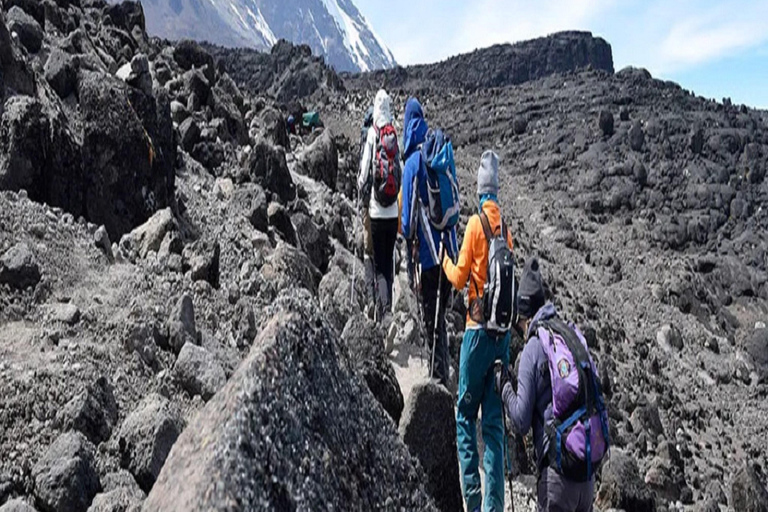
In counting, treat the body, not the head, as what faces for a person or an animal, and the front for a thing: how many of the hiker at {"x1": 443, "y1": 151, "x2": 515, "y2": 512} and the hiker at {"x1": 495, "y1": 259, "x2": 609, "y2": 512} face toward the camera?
0

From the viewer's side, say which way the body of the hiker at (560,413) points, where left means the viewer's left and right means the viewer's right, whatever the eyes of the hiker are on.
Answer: facing away from the viewer and to the left of the viewer

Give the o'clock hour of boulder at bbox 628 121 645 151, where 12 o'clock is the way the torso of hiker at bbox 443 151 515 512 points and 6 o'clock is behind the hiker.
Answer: The boulder is roughly at 2 o'clock from the hiker.

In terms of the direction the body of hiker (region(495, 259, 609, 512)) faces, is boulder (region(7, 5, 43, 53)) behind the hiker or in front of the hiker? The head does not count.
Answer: in front

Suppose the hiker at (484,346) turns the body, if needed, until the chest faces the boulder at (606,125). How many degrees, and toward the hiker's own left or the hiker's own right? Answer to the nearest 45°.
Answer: approximately 45° to the hiker's own right

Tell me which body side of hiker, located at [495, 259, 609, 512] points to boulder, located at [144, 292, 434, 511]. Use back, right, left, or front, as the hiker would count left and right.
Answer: left

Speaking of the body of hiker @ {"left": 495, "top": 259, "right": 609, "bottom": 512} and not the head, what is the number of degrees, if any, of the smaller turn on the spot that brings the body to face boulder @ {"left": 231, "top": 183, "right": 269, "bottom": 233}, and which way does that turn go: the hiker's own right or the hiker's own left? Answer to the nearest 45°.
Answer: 0° — they already face it

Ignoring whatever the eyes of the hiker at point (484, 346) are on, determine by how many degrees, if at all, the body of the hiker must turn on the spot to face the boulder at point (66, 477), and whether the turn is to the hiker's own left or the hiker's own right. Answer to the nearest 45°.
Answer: approximately 90° to the hiker's own left

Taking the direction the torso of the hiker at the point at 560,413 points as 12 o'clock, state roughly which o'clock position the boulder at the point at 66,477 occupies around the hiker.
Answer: The boulder is roughly at 10 o'clock from the hiker.

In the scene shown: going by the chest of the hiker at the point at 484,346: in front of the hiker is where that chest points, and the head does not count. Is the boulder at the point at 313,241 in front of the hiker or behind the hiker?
in front

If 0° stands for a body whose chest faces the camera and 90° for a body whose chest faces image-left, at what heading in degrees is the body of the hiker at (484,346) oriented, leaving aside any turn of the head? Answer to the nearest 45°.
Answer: approximately 135°

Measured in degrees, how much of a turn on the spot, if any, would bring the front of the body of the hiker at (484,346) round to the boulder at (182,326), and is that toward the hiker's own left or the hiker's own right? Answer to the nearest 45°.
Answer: approximately 45° to the hiker's own left
